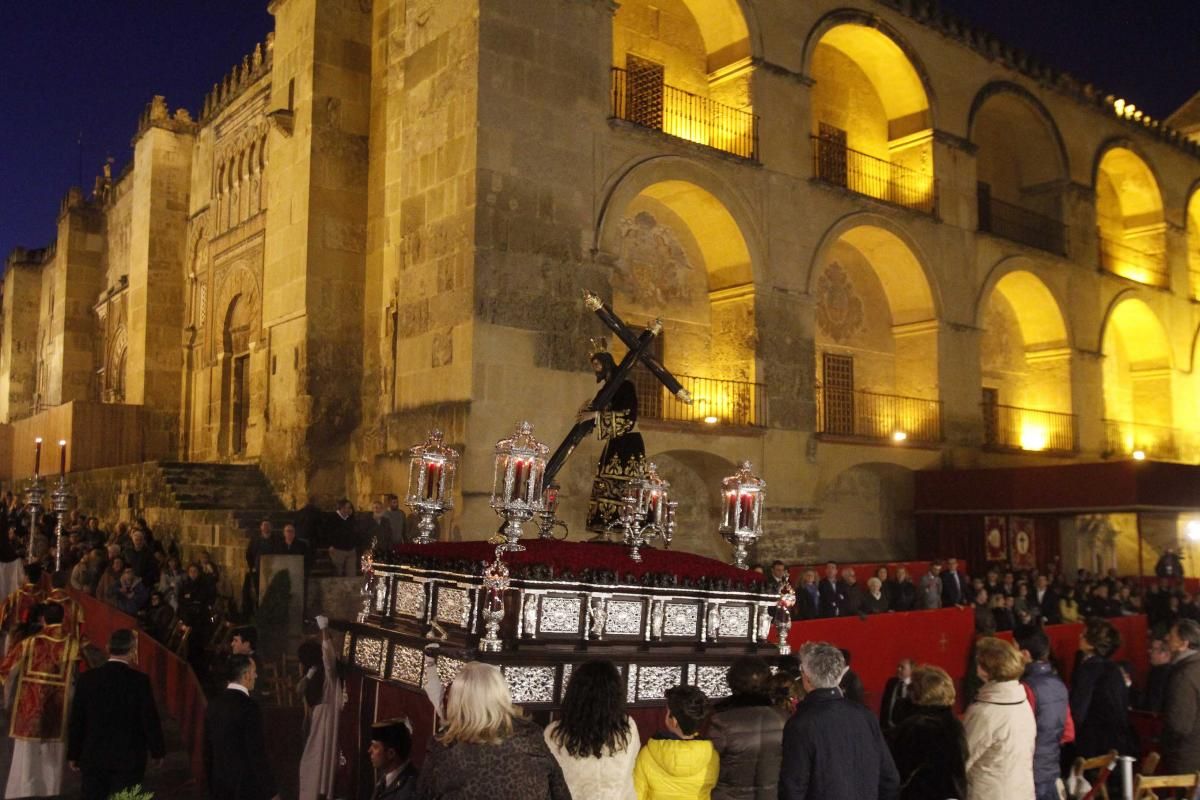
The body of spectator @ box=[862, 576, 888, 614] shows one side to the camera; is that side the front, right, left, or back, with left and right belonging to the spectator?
front

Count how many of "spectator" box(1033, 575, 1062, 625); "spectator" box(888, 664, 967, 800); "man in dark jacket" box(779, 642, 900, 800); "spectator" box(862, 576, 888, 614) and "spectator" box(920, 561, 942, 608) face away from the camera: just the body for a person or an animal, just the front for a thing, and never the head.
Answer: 2

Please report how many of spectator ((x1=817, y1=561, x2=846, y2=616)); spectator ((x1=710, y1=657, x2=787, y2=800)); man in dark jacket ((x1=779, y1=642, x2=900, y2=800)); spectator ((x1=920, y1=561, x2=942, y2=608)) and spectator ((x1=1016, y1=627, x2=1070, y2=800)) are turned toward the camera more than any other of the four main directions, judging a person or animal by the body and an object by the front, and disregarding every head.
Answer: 2

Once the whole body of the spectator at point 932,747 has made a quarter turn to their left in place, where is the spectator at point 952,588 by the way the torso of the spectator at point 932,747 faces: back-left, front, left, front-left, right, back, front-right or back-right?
right

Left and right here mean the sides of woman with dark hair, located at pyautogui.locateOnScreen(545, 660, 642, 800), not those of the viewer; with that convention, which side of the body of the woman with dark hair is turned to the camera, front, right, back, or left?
back

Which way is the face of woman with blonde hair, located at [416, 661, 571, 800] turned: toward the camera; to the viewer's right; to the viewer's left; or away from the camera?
away from the camera

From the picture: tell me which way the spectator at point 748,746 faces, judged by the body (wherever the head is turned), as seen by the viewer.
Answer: away from the camera

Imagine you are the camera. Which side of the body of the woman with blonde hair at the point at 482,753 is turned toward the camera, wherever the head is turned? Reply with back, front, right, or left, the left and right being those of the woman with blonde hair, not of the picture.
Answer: back

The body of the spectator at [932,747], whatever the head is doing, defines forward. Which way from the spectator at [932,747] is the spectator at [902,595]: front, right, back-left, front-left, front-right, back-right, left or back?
front

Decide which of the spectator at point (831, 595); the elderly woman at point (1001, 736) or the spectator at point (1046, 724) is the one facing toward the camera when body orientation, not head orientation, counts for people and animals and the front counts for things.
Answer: the spectator at point (831, 595)

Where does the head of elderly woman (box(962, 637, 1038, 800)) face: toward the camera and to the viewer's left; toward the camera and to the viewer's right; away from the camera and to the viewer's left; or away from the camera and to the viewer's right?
away from the camera and to the viewer's left

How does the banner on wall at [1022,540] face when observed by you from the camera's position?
facing the viewer

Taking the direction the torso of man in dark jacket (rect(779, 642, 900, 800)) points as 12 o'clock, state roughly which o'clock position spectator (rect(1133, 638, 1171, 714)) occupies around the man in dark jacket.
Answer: The spectator is roughly at 1 o'clock from the man in dark jacket.

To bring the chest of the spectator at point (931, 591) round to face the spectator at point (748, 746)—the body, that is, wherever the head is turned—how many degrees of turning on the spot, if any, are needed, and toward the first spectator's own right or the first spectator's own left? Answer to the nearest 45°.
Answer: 0° — they already face them

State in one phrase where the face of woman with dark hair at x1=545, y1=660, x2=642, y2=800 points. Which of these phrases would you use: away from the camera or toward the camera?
away from the camera

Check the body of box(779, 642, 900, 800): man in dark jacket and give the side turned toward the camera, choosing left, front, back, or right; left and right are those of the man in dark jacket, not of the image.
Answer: back

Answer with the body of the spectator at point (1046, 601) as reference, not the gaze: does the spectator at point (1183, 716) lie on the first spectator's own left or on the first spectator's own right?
on the first spectator's own left

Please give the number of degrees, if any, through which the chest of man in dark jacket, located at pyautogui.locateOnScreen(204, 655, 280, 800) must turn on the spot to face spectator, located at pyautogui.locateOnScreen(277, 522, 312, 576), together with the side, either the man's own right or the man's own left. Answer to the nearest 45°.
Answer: approximately 45° to the man's own left
